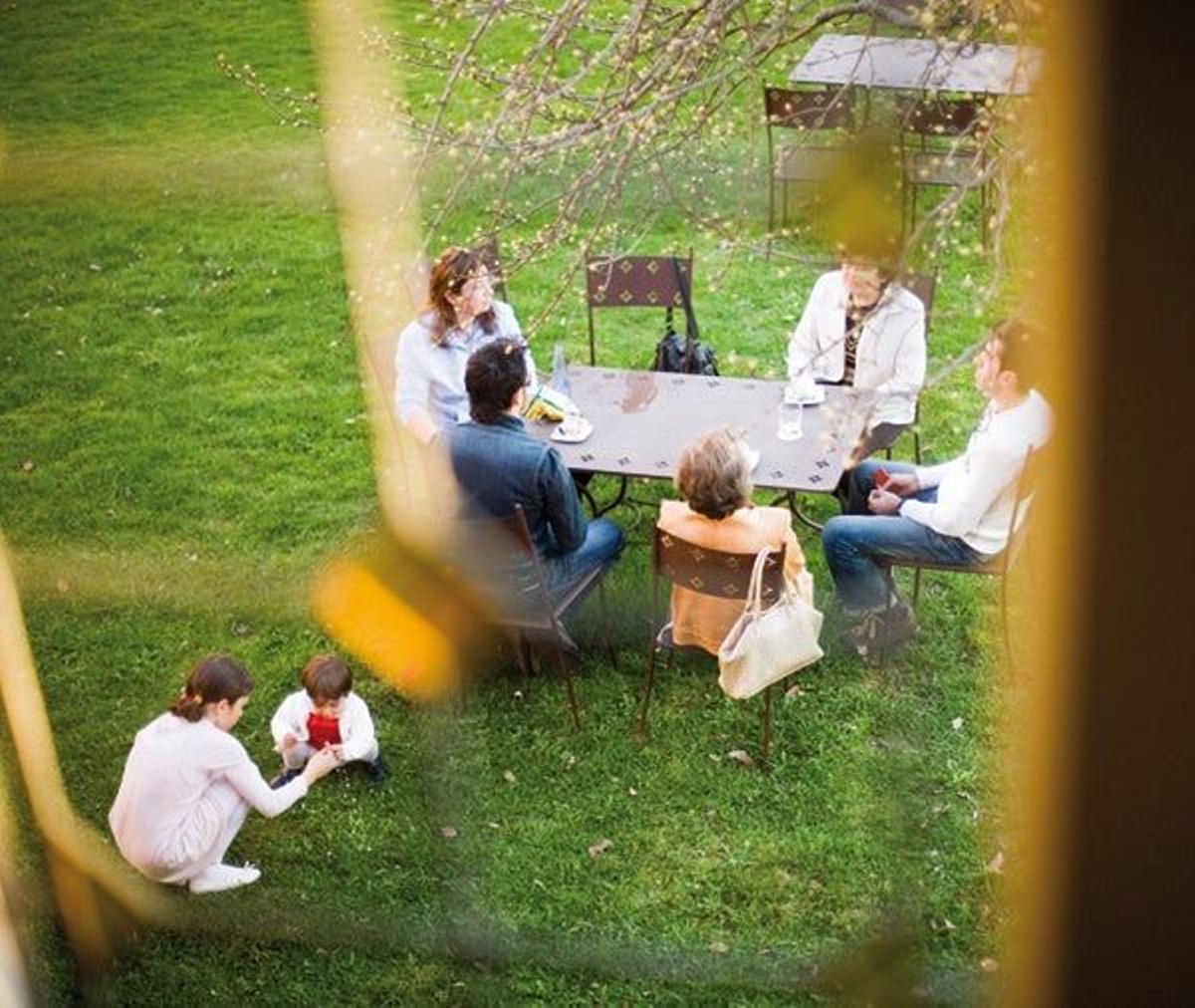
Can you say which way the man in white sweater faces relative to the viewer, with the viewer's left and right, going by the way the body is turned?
facing to the left of the viewer

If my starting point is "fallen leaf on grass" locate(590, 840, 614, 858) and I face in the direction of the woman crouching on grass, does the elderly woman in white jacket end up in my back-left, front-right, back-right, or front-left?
back-right

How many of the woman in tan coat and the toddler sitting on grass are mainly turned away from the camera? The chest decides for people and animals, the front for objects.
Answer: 1

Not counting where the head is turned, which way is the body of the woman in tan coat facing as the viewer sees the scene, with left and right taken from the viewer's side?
facing away from the viewer

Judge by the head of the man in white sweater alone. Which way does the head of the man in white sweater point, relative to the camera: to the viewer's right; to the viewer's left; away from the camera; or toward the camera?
to the viewer's left

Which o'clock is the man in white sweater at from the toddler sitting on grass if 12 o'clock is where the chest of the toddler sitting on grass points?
The man in white sweater is roughly at 9 o'clock from the toddler sitting on grass.

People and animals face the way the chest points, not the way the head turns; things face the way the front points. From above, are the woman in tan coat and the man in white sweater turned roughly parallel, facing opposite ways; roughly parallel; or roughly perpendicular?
roughly perpendicular

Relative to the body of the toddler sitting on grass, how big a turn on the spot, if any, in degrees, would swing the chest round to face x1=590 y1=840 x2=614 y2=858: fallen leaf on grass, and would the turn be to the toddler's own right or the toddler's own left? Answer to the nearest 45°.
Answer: approximately 45° to the toddler's own left

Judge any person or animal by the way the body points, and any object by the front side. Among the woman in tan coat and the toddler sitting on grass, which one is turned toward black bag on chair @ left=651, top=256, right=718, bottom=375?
the woman in tan coat

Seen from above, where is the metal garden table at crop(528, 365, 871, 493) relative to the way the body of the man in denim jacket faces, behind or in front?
in front

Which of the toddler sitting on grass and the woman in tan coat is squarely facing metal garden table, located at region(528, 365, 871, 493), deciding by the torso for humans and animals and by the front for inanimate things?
the woman in tan coat

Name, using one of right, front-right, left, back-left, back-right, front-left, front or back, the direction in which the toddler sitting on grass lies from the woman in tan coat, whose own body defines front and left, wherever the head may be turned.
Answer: left

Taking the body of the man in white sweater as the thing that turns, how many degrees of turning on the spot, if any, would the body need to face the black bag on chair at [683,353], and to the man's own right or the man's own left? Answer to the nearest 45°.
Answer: approximately 45° to the man's own right

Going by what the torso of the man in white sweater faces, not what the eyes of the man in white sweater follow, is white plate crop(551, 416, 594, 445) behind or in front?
in front
